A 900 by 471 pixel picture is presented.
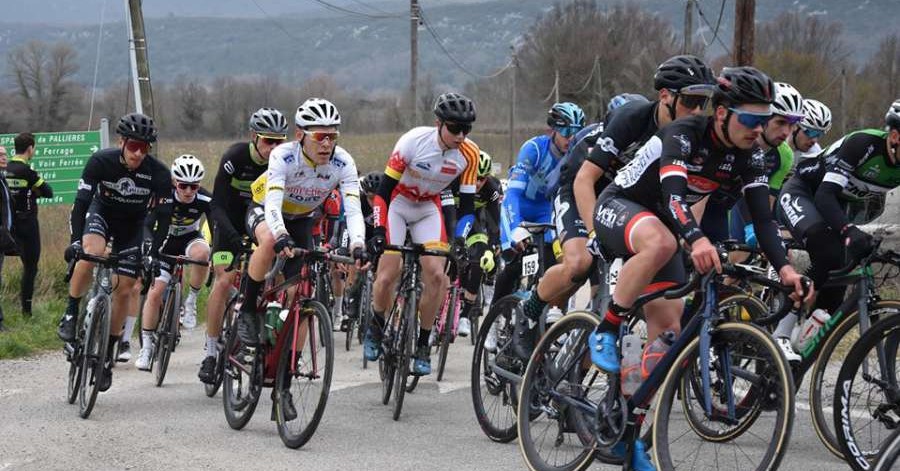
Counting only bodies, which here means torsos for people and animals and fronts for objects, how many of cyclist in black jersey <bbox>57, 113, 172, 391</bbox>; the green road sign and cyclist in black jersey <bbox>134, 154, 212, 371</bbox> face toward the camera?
3

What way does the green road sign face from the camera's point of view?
toward the camera

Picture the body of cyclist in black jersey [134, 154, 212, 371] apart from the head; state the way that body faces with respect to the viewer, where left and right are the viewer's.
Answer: facing the viewer

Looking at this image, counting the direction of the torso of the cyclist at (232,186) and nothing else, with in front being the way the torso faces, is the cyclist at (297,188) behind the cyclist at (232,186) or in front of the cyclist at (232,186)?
in front

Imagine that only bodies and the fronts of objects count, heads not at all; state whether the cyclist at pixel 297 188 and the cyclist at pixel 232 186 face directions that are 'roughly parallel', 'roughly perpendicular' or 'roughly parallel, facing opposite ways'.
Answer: roughly parallel

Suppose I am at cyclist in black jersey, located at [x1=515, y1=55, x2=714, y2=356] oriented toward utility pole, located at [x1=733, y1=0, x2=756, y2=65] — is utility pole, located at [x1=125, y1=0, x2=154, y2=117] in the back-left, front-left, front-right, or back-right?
front-left

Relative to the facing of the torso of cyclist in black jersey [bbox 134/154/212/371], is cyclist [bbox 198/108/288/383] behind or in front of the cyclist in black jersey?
in front

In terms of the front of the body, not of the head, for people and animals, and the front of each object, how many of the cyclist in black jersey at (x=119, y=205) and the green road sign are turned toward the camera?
2

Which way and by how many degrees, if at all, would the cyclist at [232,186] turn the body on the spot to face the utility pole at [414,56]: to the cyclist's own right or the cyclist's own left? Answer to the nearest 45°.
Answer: approximately 135° to the cyclist's own left

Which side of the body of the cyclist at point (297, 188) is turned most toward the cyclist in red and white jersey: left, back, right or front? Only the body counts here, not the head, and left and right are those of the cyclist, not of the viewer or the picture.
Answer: left

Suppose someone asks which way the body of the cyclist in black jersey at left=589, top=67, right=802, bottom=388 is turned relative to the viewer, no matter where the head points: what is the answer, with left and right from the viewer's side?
facing the viewer and to the right of the viewer
